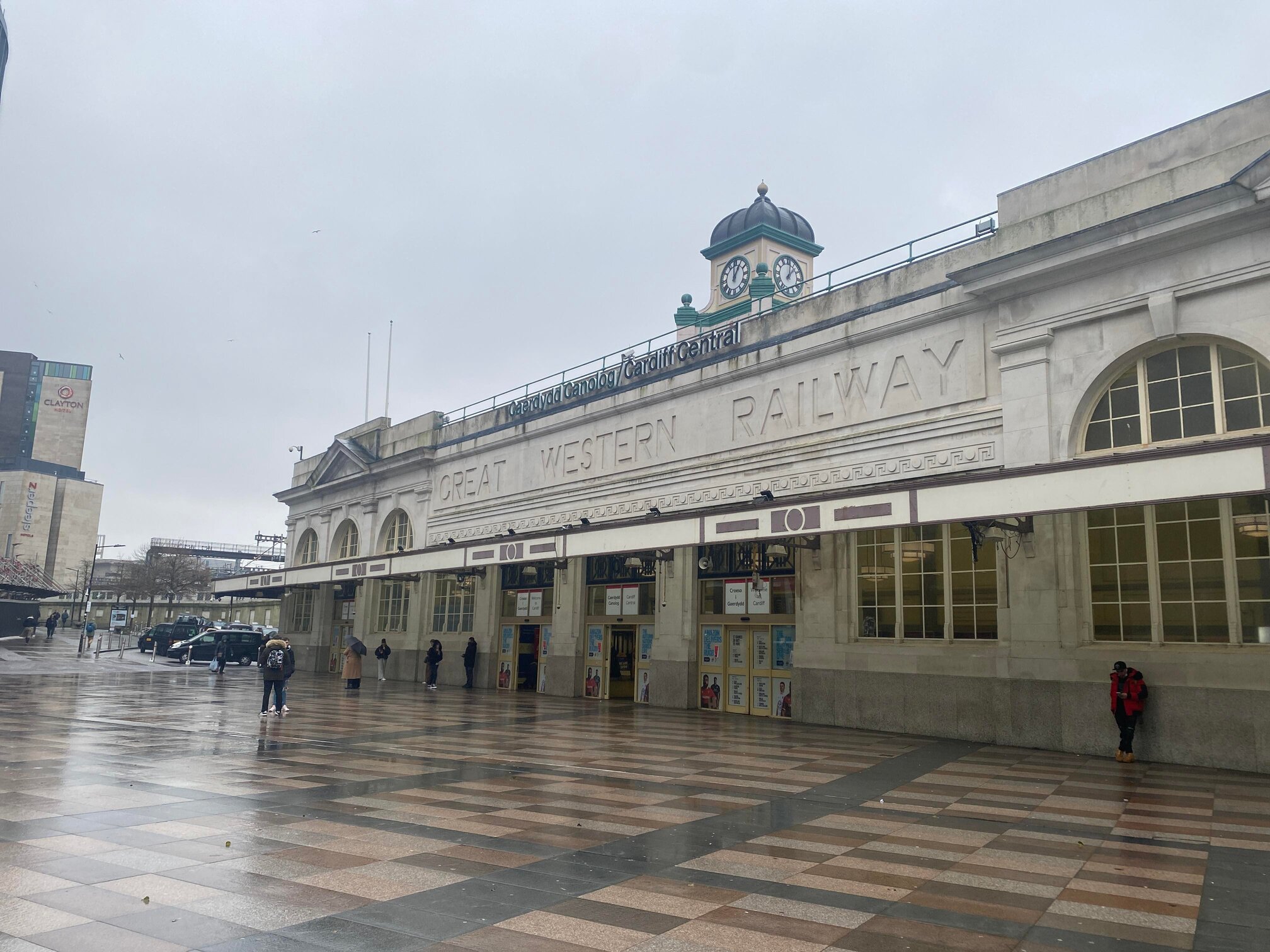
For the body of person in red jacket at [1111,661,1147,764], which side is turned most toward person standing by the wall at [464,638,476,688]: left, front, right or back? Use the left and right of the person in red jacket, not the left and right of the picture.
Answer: right

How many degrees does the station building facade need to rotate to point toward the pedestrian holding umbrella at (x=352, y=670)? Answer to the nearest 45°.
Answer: approximately 90° to its right

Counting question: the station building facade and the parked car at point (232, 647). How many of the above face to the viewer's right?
0

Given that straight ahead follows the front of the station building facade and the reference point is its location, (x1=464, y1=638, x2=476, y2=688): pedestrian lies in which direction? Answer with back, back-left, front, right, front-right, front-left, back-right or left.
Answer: right

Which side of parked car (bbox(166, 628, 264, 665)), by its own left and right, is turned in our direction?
left

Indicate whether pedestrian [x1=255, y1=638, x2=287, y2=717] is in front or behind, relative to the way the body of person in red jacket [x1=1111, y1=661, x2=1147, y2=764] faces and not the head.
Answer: in front

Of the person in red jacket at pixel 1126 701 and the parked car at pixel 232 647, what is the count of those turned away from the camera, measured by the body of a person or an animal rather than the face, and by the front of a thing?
0

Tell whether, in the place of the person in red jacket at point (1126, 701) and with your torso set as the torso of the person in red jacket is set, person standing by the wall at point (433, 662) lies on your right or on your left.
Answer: on your right

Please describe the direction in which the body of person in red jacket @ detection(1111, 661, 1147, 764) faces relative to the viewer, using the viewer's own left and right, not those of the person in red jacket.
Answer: facing the viewer and to the left of the viewer

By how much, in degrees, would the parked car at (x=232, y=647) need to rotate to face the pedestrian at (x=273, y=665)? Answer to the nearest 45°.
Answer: approximately 90° to its left

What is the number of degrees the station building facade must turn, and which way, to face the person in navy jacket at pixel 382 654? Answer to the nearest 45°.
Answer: approximately 90° to its right

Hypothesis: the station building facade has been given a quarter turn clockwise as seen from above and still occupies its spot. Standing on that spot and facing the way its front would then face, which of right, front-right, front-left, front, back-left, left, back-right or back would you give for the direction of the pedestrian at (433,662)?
front
